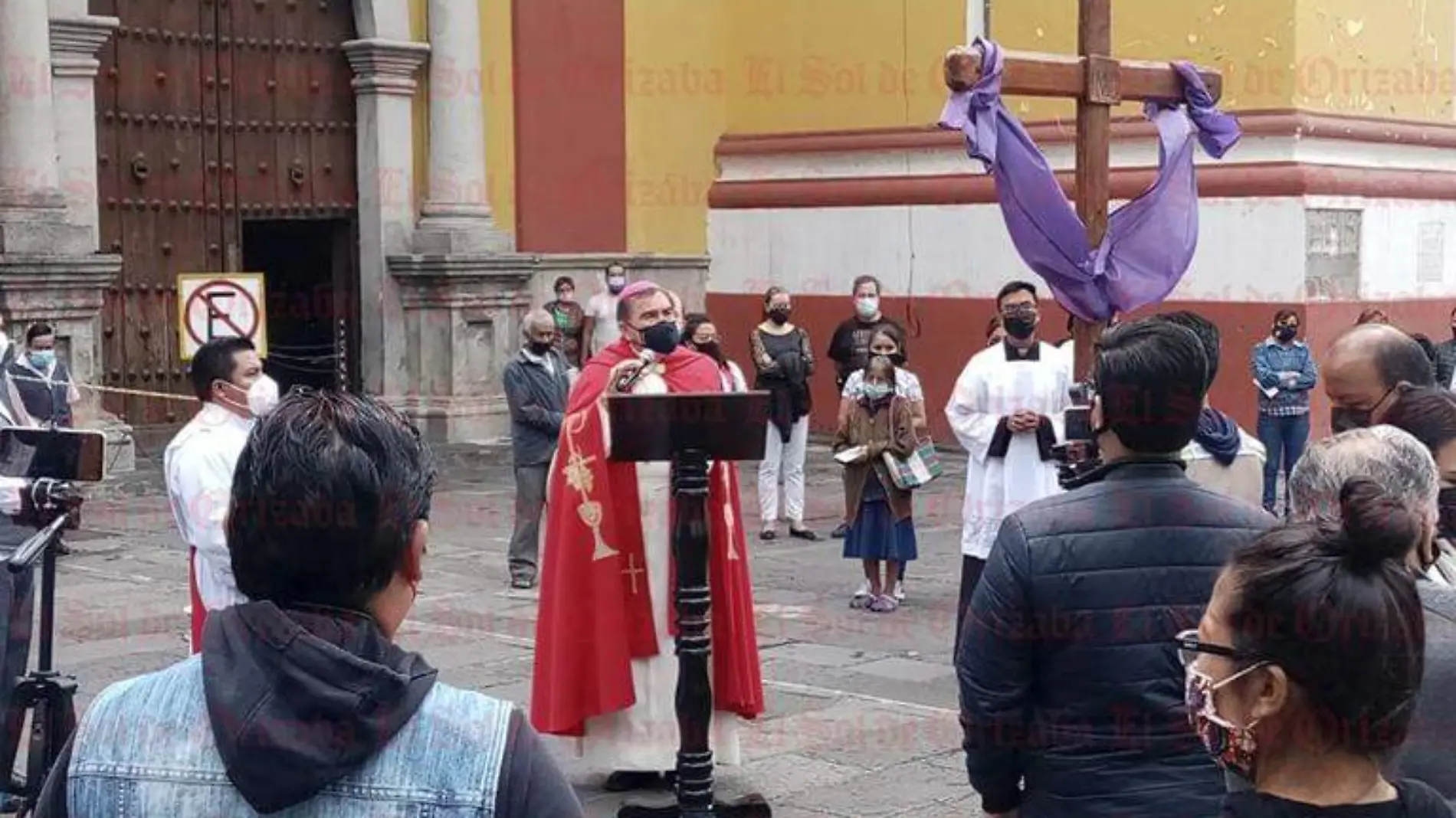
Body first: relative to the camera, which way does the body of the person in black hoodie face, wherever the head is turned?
away from the camera

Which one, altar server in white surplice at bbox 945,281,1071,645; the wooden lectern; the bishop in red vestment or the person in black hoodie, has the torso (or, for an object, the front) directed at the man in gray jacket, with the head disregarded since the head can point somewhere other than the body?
the person in black hoodie

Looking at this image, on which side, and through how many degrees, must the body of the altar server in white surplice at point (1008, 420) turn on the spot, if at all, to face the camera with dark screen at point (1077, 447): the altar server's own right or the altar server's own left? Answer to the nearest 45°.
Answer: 0° — they already face it

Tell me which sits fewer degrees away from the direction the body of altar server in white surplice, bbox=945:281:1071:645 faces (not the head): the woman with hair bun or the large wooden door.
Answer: the woman with hair bun

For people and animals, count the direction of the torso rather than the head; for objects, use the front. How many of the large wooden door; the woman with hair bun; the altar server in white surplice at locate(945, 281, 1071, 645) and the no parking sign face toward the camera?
3

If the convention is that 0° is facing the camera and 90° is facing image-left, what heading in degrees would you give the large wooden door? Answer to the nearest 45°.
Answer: approximately 0°

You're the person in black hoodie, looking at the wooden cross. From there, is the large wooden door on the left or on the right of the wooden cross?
left

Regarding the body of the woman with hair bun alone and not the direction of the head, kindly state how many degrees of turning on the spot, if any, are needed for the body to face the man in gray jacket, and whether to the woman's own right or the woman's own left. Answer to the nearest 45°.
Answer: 0° — they already face them

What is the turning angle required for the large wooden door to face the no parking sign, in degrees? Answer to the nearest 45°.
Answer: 0° — it already faces it

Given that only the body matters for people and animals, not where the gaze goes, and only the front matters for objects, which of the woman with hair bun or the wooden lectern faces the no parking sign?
the woman with hair bun

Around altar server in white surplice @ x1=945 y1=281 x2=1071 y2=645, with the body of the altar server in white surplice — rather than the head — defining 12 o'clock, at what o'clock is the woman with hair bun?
The woman with hair bun is roughly at 12 o'clock from the altar server in white surplice.

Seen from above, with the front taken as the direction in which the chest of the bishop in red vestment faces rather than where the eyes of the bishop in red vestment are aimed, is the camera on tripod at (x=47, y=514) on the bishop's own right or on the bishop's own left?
on the bishop's own right
